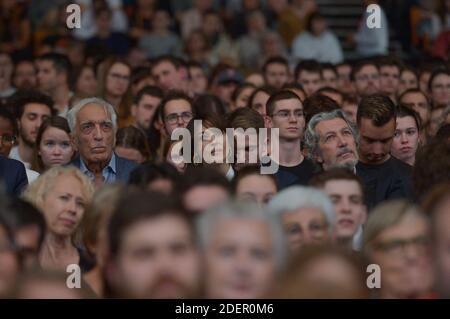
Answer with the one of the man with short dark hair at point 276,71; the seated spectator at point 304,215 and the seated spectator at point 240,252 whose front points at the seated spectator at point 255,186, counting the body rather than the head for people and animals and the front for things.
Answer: the man with short dark hair

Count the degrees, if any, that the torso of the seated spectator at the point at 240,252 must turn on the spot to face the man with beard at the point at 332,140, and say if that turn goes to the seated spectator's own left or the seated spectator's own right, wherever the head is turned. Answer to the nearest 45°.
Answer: approximately 180°

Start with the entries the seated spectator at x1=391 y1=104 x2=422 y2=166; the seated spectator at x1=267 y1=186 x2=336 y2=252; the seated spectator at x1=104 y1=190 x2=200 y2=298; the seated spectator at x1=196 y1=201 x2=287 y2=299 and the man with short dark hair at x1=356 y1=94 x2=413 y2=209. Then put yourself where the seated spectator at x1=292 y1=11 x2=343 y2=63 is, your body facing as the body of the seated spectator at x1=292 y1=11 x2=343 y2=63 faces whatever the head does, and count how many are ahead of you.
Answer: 5

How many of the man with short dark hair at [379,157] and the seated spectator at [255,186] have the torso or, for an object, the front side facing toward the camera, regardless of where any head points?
2

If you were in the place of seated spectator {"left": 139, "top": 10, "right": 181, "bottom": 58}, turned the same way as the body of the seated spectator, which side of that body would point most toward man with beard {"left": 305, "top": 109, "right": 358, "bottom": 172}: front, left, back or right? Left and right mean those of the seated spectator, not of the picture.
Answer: front

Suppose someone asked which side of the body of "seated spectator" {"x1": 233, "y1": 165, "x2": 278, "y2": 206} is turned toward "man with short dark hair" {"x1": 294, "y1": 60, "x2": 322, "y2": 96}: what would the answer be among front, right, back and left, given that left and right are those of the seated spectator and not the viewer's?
back

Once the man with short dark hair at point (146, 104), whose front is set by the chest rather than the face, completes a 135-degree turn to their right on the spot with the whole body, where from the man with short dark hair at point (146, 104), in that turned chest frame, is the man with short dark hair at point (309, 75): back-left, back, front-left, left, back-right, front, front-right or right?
back-right

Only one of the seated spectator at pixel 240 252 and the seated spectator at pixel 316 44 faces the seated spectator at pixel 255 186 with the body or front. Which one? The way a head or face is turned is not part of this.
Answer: the seated spectator at pixel 316 44
